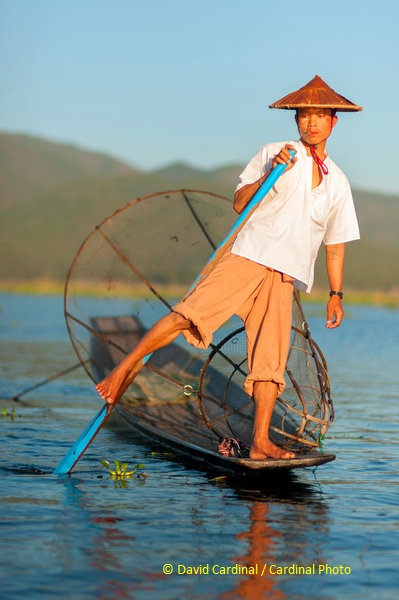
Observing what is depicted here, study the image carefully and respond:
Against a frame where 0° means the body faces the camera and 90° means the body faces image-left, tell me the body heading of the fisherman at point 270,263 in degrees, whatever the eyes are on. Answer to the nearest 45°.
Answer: approximately 0°
